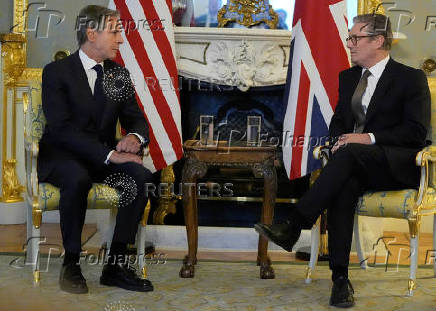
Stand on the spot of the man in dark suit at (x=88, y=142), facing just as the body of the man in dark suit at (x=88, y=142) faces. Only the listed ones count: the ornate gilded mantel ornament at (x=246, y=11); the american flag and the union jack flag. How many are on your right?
0

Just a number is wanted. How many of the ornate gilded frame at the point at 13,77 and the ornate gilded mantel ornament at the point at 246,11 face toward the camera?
2

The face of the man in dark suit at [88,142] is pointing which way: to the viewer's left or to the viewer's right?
to the viewer's right

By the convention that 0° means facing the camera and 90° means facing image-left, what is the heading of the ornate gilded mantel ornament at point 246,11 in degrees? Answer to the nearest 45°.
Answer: approximately 0°

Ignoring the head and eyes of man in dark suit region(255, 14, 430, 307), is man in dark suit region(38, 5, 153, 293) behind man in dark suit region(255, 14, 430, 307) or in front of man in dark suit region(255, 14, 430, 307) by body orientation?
in front

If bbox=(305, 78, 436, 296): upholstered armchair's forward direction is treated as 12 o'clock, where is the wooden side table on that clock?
The wooden side table is roughly at 2 o'clock from the upholstered armchair.

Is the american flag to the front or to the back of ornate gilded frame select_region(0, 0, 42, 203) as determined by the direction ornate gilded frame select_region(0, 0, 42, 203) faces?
to the front

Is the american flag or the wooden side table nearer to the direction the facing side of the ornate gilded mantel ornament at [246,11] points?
the wooden side table

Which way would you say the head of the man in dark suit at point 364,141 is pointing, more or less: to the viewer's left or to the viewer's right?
to the viewer's left

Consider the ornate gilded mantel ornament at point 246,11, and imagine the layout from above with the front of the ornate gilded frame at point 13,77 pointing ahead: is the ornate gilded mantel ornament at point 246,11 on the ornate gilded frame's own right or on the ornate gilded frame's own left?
on the ornate gilded frame's own left

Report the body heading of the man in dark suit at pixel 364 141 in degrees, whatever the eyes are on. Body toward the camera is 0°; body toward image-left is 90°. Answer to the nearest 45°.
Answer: approximately 45°

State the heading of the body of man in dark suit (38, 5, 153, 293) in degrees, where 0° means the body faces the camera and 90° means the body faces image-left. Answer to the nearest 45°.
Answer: approximately 315°

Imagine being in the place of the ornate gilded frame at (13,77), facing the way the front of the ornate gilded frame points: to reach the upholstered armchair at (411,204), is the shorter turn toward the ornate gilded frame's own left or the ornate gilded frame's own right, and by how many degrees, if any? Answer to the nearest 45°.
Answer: approximately 45° to the ornate gilded frame's own left

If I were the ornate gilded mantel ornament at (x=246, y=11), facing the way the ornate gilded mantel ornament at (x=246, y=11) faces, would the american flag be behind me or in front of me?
in front
